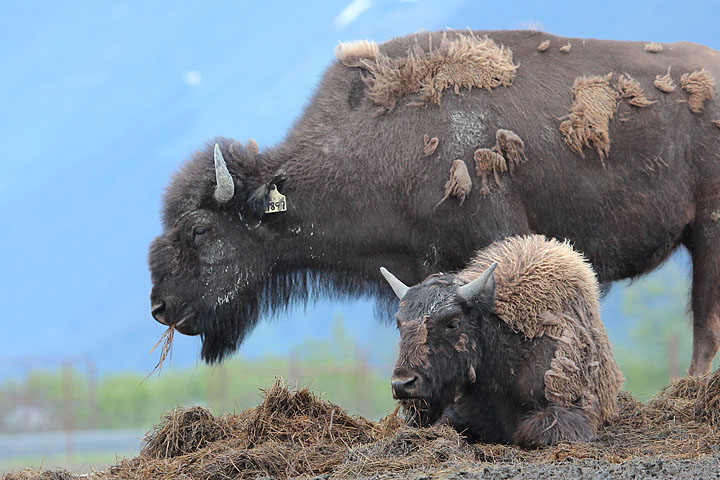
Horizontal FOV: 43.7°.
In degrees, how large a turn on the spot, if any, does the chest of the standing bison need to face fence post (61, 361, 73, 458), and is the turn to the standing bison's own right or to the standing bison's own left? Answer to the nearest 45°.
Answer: approximately 45° to the standing bison's own right

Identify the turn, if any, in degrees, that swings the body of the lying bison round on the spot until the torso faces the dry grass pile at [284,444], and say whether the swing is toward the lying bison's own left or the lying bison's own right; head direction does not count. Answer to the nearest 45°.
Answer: approximately 45° to the lying bison's own right

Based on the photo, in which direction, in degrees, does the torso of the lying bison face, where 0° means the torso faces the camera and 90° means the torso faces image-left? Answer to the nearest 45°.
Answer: approximately 45°

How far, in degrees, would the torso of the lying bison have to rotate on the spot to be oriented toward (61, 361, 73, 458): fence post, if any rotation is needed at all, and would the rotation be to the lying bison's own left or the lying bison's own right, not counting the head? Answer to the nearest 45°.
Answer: approximately 90° to the lying bison's own right

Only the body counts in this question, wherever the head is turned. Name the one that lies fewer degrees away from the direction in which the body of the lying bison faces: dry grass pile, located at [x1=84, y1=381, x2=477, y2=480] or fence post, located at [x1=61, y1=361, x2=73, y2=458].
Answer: the dry grass pile

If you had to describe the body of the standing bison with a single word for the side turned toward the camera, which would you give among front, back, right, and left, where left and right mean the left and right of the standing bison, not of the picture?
left
